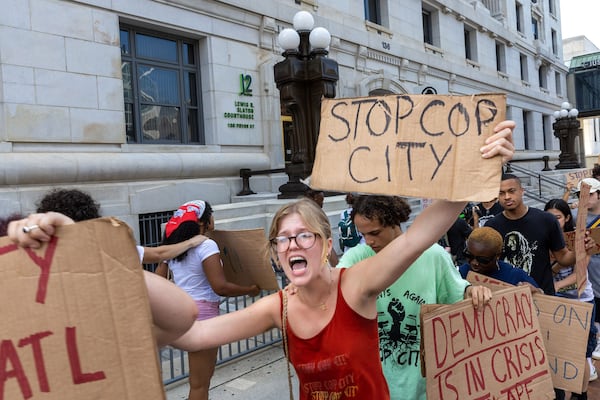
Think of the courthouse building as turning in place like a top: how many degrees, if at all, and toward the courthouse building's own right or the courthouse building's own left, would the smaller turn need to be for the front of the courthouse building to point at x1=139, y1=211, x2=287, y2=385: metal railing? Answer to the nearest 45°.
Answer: approximately 45° to the courthouse building's own right

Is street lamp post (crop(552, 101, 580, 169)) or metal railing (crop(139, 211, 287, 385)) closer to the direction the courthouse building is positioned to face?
the metal railing

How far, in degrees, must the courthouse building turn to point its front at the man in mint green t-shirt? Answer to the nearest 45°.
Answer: approximately 45° to its right

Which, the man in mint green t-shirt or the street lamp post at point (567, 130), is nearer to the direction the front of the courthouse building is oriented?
the man in mint green t-shirt

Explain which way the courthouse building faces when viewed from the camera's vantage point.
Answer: facing the viewer and to the right of the viewer

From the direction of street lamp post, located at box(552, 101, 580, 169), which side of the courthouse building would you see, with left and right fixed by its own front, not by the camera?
left
